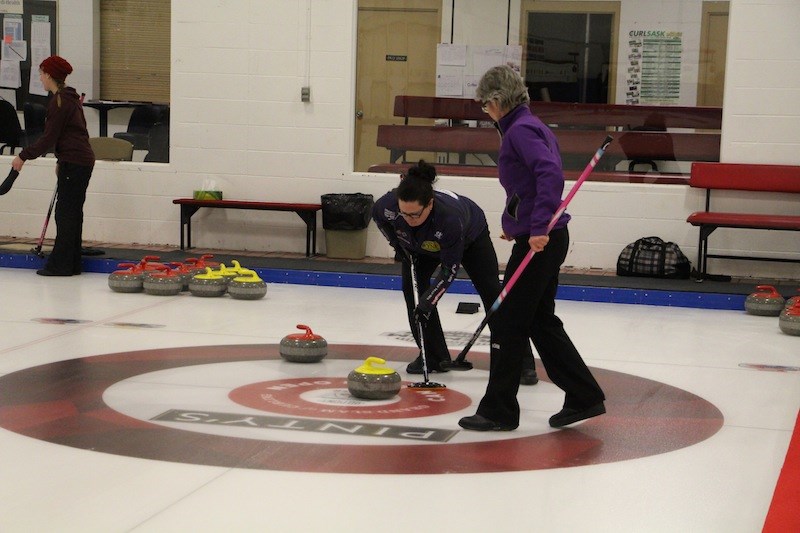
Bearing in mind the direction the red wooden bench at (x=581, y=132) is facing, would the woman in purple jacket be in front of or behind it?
in front

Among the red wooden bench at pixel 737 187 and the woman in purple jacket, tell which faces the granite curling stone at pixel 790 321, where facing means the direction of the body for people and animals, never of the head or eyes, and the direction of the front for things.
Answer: the red wooden bench

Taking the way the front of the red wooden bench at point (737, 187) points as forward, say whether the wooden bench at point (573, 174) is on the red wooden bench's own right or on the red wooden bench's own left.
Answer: on the red wooden bench's own right

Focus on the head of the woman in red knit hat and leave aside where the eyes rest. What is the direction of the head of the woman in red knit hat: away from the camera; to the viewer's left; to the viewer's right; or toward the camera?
to the viewer's left

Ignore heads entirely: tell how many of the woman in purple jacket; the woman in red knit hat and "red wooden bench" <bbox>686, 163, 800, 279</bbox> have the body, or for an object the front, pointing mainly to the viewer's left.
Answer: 2

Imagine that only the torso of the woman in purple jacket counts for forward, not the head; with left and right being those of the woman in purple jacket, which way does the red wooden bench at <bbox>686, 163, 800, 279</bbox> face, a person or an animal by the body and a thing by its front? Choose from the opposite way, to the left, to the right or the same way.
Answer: to the left

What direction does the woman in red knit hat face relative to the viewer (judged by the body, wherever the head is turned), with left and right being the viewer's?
facing to the left of the viewer

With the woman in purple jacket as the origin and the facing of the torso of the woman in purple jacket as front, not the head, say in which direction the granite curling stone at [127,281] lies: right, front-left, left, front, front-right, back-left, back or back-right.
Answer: front-right

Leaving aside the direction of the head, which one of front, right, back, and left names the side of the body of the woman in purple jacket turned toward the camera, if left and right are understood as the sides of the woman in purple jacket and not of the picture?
left

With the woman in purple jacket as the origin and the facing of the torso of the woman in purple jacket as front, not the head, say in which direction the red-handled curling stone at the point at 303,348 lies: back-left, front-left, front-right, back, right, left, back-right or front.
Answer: front-right

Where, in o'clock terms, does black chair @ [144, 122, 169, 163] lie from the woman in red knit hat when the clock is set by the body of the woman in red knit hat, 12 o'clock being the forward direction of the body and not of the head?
The black chair is roughly at 4 o'clock from the woman in red knit hat.

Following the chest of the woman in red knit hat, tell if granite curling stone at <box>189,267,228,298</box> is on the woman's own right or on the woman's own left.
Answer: on the woman's own left
